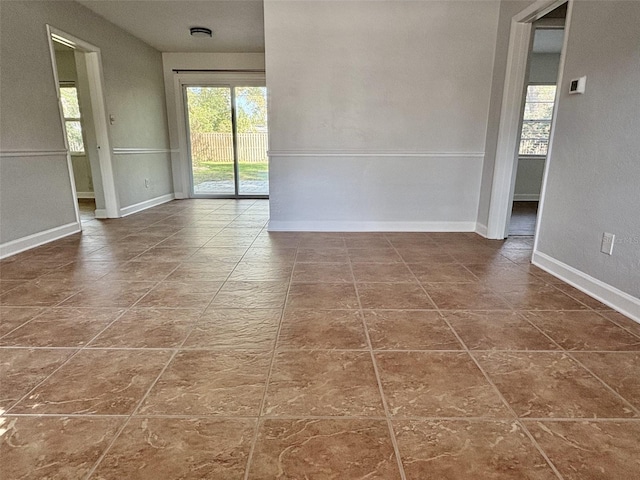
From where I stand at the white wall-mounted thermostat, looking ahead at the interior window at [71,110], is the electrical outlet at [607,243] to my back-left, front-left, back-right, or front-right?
back-left

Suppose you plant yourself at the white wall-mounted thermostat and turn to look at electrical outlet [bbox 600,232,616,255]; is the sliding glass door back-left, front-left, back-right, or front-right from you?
back-right

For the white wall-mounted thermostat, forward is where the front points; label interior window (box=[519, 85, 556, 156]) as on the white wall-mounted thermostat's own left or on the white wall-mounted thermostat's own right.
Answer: on the white wall-mounted thermostat's own right

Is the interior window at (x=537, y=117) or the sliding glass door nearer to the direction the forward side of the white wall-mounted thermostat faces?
the sliding glass door

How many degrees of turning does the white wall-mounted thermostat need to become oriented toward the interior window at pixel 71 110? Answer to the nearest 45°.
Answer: approximately 45° to its right

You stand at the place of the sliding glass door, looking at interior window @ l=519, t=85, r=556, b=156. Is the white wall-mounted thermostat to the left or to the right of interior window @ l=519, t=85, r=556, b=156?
right

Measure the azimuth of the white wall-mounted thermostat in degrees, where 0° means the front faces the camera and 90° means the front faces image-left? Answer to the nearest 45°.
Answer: approximately 45°

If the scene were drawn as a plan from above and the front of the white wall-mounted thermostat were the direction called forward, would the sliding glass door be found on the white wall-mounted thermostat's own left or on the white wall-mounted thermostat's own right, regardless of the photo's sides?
on the white wall-mounted thermostat's own right
